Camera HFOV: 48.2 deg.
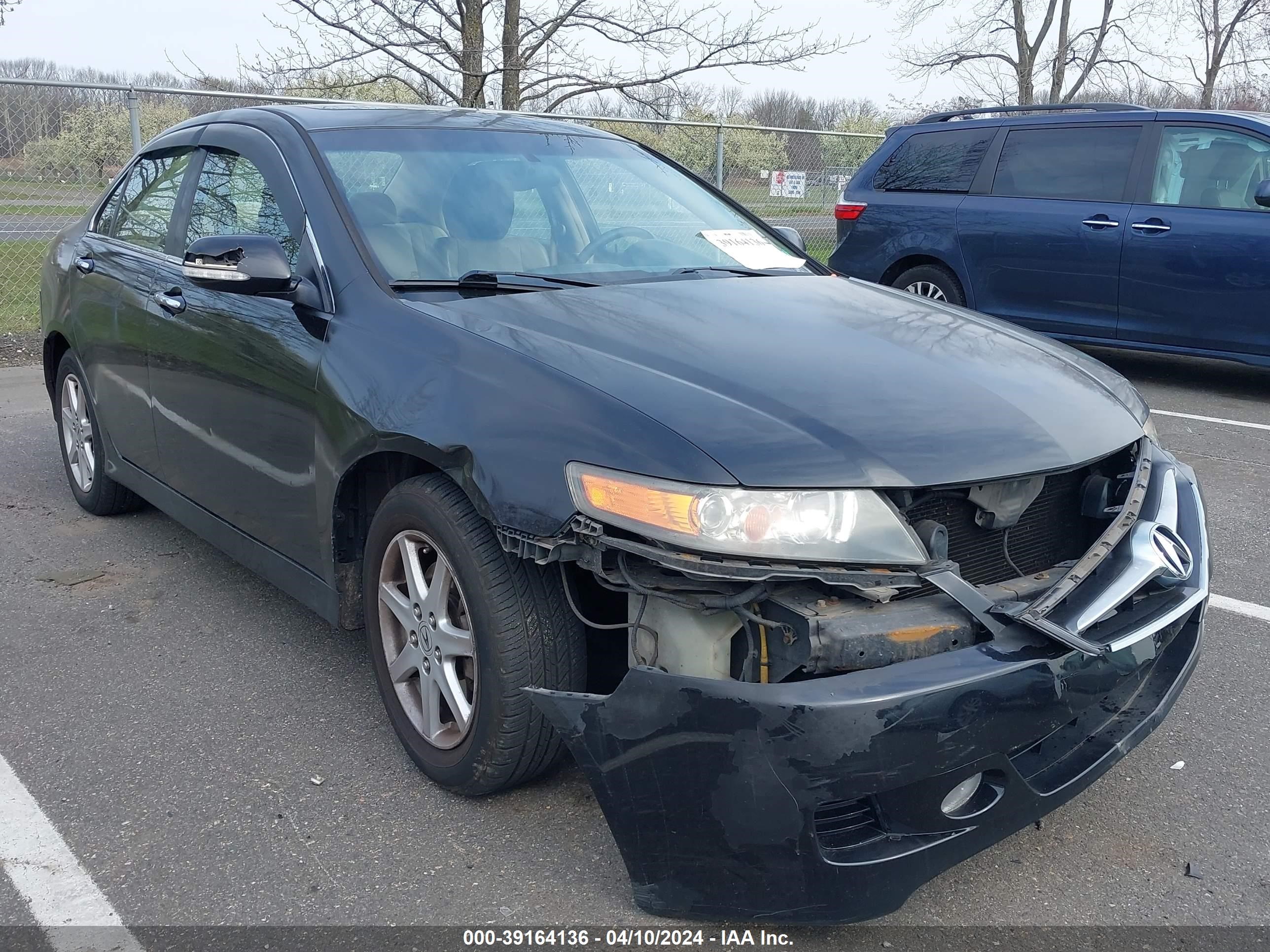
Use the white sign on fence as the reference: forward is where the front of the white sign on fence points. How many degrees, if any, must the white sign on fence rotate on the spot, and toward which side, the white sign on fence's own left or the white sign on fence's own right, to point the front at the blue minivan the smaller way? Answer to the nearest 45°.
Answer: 0° — it already faces it

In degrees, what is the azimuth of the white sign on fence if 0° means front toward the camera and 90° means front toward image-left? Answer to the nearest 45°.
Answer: approximately 0°
